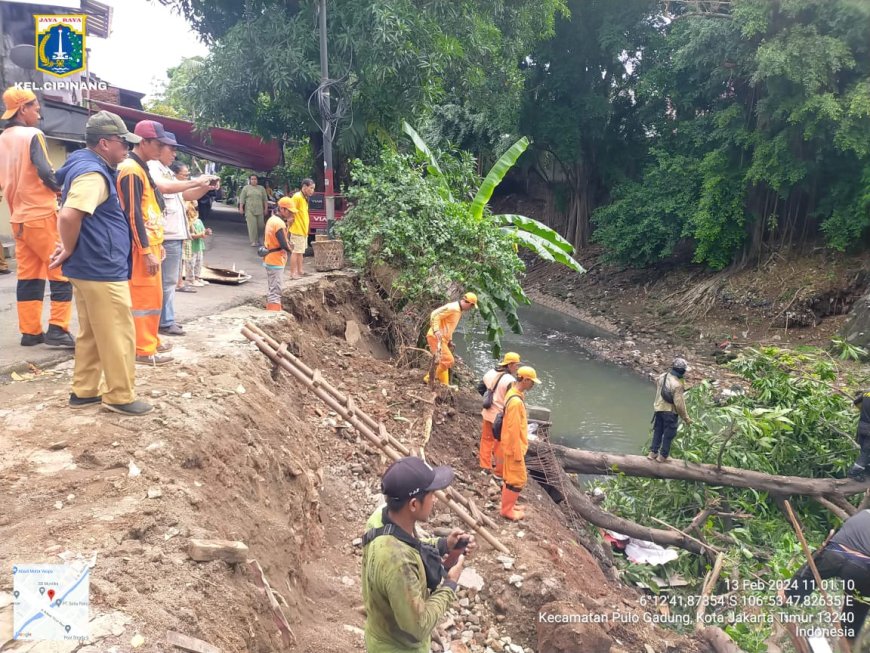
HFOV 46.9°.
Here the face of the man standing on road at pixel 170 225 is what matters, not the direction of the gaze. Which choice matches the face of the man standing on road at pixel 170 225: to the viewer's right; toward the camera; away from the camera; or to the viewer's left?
to the viewer's right

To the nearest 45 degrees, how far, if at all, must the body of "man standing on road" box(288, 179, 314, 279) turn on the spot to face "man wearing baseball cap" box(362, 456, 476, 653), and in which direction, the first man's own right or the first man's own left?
approximately 45° to the first man's own right

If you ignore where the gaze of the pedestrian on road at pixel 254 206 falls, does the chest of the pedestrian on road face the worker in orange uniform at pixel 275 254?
yes

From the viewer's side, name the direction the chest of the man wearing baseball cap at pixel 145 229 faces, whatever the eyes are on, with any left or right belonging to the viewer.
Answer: facing to the right of the viewer

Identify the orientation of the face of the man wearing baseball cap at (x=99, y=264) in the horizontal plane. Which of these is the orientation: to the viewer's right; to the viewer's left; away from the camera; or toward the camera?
to the viewer's right

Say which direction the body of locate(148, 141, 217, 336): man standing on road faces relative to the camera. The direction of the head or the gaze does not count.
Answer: to the viewer's right

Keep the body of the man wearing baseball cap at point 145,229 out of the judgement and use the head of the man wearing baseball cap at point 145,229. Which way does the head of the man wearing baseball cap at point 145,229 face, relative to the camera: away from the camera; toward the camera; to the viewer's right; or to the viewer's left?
to the viewer's right

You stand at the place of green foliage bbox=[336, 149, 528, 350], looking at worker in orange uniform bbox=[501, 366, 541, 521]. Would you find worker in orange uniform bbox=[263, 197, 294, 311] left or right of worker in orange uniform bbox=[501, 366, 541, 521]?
right

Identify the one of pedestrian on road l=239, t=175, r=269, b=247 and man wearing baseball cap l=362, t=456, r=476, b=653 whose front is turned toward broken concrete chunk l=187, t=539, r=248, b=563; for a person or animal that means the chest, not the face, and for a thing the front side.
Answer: the pedestrian on road

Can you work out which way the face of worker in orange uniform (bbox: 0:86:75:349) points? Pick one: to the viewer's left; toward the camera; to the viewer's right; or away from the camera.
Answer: to the viewer's right

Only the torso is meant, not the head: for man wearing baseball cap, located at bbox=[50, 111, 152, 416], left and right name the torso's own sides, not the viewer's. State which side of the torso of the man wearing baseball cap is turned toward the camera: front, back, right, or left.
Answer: right
